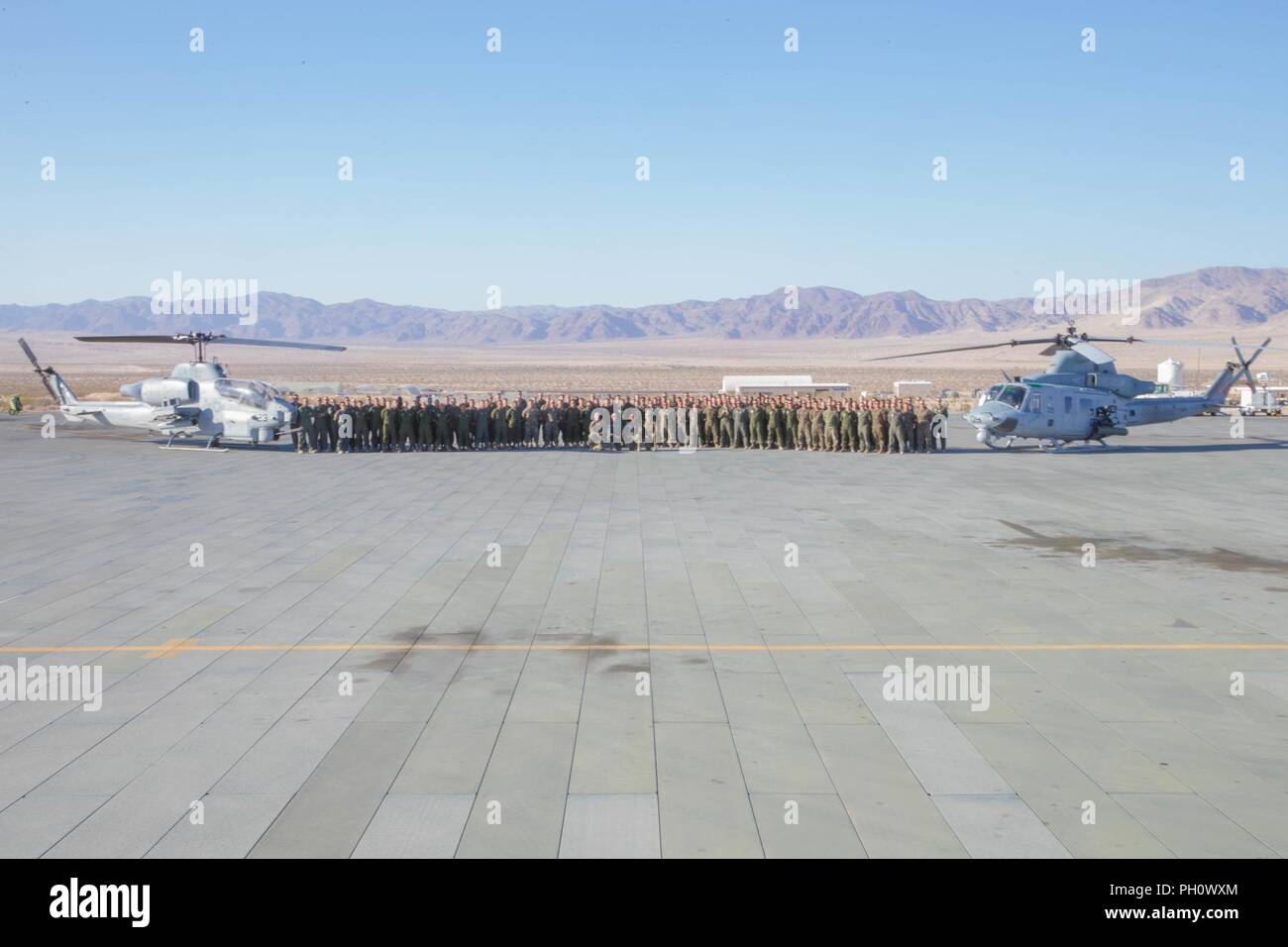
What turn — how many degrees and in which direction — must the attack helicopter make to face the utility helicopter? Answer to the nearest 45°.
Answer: approximately 45° to its left

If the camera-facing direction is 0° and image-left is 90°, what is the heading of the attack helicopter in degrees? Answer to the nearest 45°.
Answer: approximately 315°
